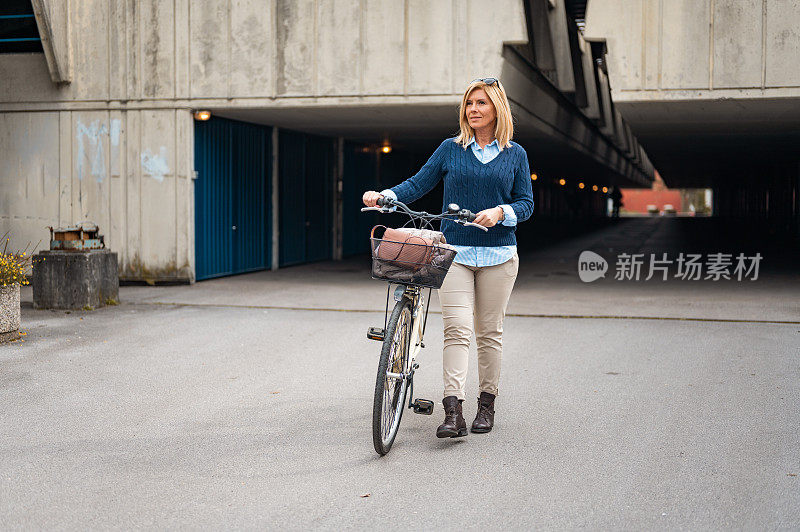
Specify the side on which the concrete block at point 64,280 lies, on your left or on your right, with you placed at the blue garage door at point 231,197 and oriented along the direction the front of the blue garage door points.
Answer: on your right

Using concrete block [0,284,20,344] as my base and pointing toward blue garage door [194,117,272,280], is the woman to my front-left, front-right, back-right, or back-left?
back-right

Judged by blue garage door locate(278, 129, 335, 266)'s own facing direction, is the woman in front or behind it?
in front

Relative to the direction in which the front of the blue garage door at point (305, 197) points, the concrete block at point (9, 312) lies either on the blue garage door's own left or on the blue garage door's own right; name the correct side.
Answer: on the blue garage door's own right

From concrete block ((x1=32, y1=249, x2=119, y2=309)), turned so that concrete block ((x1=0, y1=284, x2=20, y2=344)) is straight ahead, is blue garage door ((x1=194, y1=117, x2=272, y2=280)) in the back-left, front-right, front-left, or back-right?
back-left

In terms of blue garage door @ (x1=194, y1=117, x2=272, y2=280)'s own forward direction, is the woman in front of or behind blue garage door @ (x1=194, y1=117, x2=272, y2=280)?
in front

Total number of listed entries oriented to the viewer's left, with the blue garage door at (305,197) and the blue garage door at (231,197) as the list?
0

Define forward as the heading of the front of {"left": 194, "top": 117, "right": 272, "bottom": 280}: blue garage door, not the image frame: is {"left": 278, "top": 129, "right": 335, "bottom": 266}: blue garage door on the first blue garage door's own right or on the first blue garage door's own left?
on the first blue garage door's own left

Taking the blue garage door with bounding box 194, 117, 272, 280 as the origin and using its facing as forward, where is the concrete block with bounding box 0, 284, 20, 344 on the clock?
The concrete block is roughly at 2 o'clock from the blue garage door.

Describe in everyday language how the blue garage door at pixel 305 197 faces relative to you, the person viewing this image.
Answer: facing the viewer and to the right of the viewer

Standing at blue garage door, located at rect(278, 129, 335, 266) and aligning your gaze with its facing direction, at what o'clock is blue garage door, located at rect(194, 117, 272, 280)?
blue garage door, located at rect(194, 117, 272, 280) is roughly at 2 o'clock from blue garage door, located at rect(278, 129, 335, 266).
